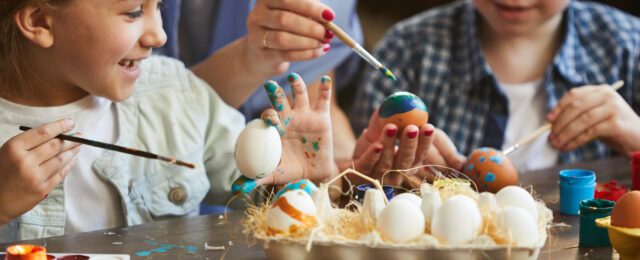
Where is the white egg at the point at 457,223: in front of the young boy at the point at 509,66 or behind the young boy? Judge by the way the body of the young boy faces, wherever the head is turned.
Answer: in front

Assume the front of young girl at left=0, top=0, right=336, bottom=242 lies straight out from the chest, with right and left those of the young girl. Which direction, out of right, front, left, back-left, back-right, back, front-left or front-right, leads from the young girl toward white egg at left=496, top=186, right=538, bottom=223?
front

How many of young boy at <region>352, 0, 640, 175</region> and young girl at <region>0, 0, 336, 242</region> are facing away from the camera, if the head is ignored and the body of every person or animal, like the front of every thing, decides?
0

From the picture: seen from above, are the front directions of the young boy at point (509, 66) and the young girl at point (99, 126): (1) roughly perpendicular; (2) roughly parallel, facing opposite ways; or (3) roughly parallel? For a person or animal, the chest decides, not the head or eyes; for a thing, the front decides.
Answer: roughly perpendicular

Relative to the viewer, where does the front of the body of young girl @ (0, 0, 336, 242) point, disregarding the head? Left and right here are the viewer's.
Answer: facing the viewer and to the right of the viewer

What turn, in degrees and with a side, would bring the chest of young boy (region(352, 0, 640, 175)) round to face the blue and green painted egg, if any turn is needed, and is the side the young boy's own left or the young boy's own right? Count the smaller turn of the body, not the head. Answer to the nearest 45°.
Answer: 0° — they already face it

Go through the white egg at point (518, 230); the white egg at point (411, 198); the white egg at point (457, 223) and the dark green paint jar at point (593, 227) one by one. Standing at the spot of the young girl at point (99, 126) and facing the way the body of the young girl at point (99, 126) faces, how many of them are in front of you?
4

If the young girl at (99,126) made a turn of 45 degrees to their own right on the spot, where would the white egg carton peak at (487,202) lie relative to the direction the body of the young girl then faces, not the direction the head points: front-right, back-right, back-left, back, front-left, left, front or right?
front-left

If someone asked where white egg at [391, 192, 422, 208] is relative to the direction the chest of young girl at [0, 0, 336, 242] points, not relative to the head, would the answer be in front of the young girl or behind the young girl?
in front

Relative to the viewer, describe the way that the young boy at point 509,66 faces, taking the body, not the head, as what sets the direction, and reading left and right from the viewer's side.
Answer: facing the viewer

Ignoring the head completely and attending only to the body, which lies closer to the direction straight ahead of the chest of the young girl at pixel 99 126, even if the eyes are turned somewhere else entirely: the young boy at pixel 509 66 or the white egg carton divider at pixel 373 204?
the white egg carton divider

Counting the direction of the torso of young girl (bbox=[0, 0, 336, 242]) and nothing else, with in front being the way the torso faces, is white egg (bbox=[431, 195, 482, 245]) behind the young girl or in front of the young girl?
in front
